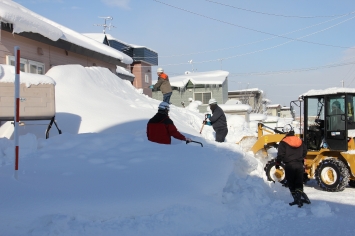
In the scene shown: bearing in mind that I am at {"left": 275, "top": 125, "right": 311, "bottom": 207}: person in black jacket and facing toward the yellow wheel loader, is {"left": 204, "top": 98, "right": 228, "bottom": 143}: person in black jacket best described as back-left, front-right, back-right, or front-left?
front-left

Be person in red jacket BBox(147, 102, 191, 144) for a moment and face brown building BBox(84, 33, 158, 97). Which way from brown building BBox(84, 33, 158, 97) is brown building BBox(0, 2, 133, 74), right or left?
left

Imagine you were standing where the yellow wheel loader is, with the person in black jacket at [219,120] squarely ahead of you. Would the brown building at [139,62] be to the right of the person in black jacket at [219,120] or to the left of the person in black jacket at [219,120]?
right

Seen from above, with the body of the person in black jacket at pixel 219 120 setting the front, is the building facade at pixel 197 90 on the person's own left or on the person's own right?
on the person's own right

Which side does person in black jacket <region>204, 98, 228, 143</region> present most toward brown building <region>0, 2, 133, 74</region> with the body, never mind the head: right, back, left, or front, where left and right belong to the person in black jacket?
front

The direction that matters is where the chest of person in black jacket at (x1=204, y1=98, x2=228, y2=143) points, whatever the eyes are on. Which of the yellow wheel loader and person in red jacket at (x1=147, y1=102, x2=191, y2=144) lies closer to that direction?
the person in red jacket

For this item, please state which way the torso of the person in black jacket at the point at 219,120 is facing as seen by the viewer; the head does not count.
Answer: to the viewer's left

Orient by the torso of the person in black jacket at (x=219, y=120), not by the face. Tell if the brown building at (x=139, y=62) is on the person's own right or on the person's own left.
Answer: on the person's own right

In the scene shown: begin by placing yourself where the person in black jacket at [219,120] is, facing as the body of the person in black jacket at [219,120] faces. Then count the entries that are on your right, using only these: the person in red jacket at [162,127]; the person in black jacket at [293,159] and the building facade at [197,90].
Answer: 1
